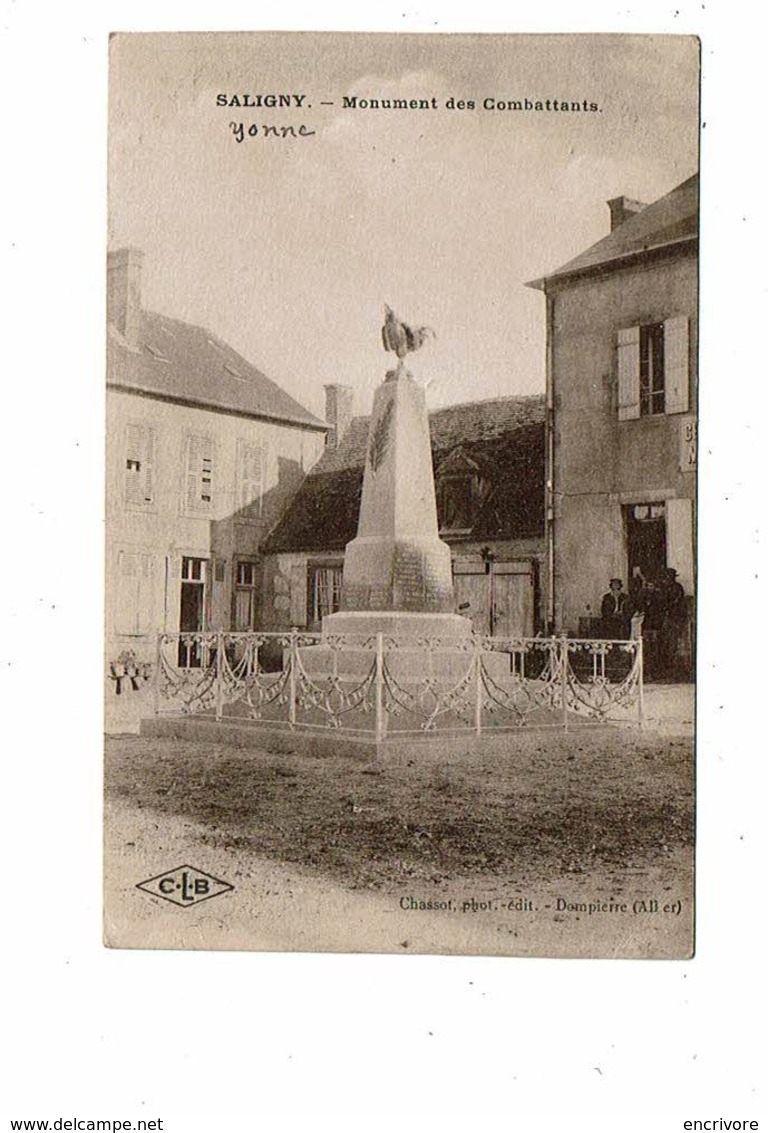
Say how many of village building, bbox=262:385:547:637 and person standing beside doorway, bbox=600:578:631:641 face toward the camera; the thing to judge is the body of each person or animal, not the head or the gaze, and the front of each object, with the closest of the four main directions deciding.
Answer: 2

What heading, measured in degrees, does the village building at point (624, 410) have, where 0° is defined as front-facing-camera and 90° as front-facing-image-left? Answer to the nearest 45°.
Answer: approximately 45°

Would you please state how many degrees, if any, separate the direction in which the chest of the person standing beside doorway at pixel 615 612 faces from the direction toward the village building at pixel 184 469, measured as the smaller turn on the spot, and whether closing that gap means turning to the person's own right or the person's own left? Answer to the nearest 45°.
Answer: approximately 90° to the person's own right

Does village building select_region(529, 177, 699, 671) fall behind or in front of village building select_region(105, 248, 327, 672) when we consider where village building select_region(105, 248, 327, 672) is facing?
in front
